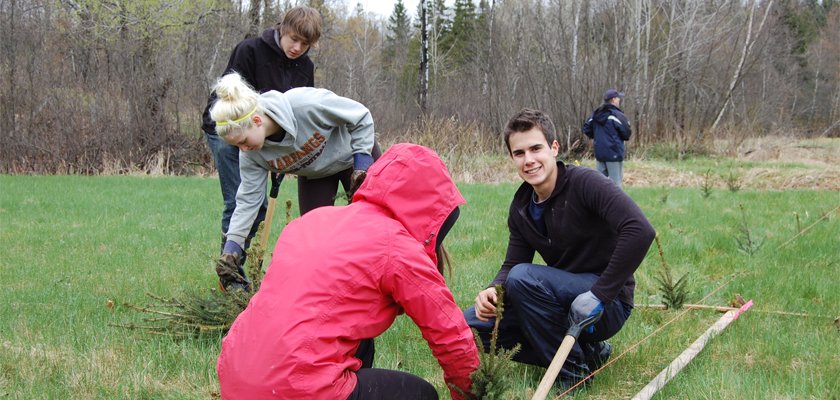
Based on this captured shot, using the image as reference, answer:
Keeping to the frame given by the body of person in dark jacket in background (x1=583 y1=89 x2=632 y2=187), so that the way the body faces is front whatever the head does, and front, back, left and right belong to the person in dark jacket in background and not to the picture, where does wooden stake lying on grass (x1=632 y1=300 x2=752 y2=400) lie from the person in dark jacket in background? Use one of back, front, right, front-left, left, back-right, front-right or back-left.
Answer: back-right

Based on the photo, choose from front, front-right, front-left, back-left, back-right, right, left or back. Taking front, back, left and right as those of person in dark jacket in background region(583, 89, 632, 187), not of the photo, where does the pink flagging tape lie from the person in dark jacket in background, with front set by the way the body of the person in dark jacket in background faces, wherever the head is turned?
back-right

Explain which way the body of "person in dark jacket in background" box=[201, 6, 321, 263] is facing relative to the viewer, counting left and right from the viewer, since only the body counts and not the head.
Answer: facing the viewer and to the right of the viewer

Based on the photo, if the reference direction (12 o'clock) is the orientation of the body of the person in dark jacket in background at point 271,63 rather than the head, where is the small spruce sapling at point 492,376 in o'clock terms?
The small spruce sapling is roughly at 1 o'clock from the person in dark jacket in background.

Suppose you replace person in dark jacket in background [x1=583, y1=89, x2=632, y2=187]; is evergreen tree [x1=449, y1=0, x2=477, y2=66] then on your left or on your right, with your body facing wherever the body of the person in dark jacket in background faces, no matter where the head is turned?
on your left

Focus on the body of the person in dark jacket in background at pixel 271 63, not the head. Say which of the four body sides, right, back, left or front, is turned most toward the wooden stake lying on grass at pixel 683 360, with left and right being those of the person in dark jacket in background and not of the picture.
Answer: front

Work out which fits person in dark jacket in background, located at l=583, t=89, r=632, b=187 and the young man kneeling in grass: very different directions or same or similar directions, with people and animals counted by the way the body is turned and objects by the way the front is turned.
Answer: very different directions

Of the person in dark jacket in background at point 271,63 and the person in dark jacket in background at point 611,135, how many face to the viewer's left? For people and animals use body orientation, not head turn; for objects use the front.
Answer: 0

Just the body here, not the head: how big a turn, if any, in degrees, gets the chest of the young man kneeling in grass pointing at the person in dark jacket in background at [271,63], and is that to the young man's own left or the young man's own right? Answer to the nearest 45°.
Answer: approximately 90° to the young man's own right

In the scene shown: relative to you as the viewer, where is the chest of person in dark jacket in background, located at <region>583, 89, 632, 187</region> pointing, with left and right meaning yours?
facing away from the viewer and to the right of the viewer
